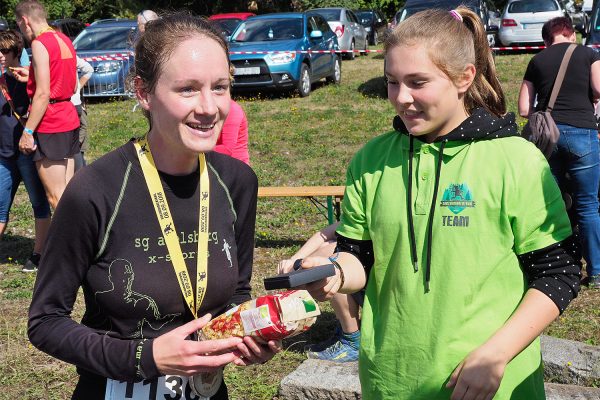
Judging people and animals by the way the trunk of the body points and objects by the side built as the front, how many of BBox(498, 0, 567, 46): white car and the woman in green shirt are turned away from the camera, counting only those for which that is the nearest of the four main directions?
1

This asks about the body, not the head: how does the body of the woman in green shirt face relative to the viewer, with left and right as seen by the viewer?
facing the viewer and to the left of the viewer

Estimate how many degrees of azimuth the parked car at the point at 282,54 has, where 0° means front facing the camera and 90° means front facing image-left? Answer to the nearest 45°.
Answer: approximately 45°

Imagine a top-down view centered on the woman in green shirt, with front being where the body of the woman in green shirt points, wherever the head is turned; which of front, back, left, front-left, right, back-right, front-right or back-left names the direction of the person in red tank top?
right

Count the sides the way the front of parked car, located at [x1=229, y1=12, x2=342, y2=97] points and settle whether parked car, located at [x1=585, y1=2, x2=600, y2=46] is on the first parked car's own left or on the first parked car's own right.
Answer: on the first parked car's own left

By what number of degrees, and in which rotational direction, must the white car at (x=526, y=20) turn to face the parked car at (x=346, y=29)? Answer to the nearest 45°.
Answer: approximately 90° to its left

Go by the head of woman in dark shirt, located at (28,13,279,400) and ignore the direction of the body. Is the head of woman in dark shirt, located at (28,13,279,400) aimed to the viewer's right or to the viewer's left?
to the viewer's right

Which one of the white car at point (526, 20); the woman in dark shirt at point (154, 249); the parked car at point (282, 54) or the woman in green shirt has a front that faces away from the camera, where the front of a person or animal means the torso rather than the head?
the white car
